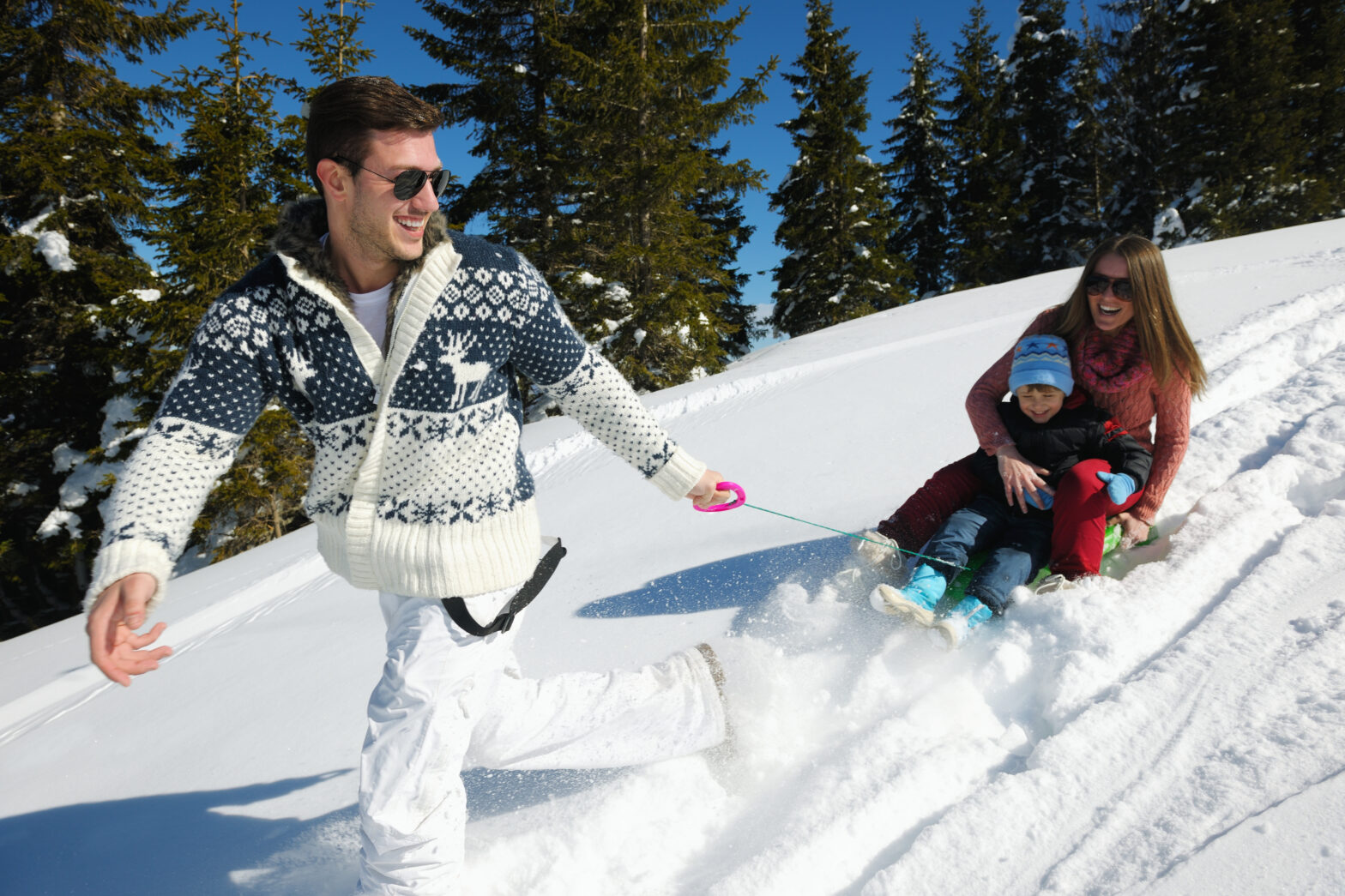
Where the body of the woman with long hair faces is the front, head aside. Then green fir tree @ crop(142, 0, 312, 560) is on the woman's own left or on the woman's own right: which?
on the woman's own right

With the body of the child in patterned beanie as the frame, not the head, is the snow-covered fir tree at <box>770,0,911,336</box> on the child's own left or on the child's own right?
on the child's own right

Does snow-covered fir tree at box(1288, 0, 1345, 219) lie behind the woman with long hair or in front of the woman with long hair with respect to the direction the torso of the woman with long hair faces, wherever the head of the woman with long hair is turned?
behind

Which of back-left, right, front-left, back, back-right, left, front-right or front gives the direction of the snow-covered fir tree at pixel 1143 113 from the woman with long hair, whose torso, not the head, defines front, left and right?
back-right

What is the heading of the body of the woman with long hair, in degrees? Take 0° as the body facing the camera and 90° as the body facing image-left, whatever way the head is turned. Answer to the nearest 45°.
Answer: approximately 45°

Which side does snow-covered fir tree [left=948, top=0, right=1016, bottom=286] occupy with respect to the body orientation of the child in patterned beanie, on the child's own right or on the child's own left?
on the child's own right

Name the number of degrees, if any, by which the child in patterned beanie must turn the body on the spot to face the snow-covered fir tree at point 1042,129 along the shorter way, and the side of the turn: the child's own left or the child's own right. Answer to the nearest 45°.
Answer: approximately 135° to the child's own right

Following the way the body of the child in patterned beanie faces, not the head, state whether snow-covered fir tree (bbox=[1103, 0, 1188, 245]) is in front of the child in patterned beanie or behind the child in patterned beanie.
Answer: behind

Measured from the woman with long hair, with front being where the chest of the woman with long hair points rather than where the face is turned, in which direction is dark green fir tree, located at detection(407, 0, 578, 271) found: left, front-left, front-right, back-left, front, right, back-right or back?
right

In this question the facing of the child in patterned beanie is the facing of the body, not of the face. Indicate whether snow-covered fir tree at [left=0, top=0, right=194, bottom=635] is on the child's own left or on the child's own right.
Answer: on the child's own right

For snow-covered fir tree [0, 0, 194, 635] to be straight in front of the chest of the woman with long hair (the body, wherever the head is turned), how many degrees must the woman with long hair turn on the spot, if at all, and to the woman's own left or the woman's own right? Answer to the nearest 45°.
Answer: approximately 45° to the woman's own right
